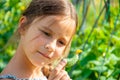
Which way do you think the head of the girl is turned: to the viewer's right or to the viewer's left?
to the viewer's right

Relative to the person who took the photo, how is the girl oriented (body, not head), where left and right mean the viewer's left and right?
facing the viewer and to the right of the viewer
